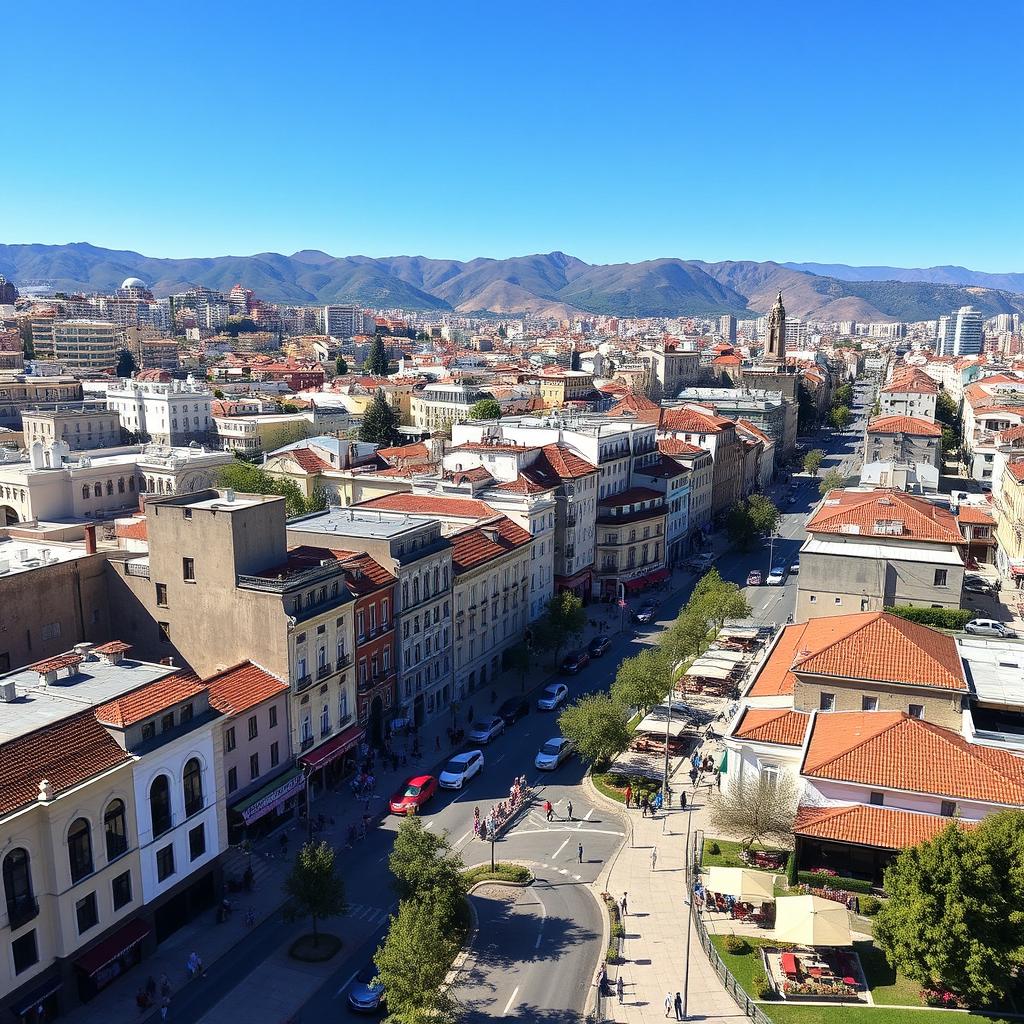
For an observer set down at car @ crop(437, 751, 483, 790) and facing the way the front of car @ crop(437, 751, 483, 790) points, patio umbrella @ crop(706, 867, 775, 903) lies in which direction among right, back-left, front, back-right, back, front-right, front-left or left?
left

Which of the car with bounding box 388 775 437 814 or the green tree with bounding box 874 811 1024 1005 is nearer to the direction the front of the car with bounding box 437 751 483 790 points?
the car

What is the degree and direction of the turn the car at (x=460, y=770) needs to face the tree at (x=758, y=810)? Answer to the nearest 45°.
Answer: approximately 90° to its left

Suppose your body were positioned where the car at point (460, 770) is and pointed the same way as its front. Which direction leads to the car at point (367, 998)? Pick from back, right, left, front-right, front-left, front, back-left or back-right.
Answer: front-left

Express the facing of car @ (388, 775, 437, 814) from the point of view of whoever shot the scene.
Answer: facing the viewer and to the left of the viewer

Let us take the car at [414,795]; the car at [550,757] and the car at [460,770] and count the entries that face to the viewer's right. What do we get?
0

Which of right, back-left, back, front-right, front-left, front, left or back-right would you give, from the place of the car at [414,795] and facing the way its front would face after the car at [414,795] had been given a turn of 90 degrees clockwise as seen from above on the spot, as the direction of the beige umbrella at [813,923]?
back

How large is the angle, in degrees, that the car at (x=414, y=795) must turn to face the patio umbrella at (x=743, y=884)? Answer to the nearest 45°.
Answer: approximately 90° to its left

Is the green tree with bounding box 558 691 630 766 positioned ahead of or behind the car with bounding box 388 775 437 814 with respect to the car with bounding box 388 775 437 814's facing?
behind

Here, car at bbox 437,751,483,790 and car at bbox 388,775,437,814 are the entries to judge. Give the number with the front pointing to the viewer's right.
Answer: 0
